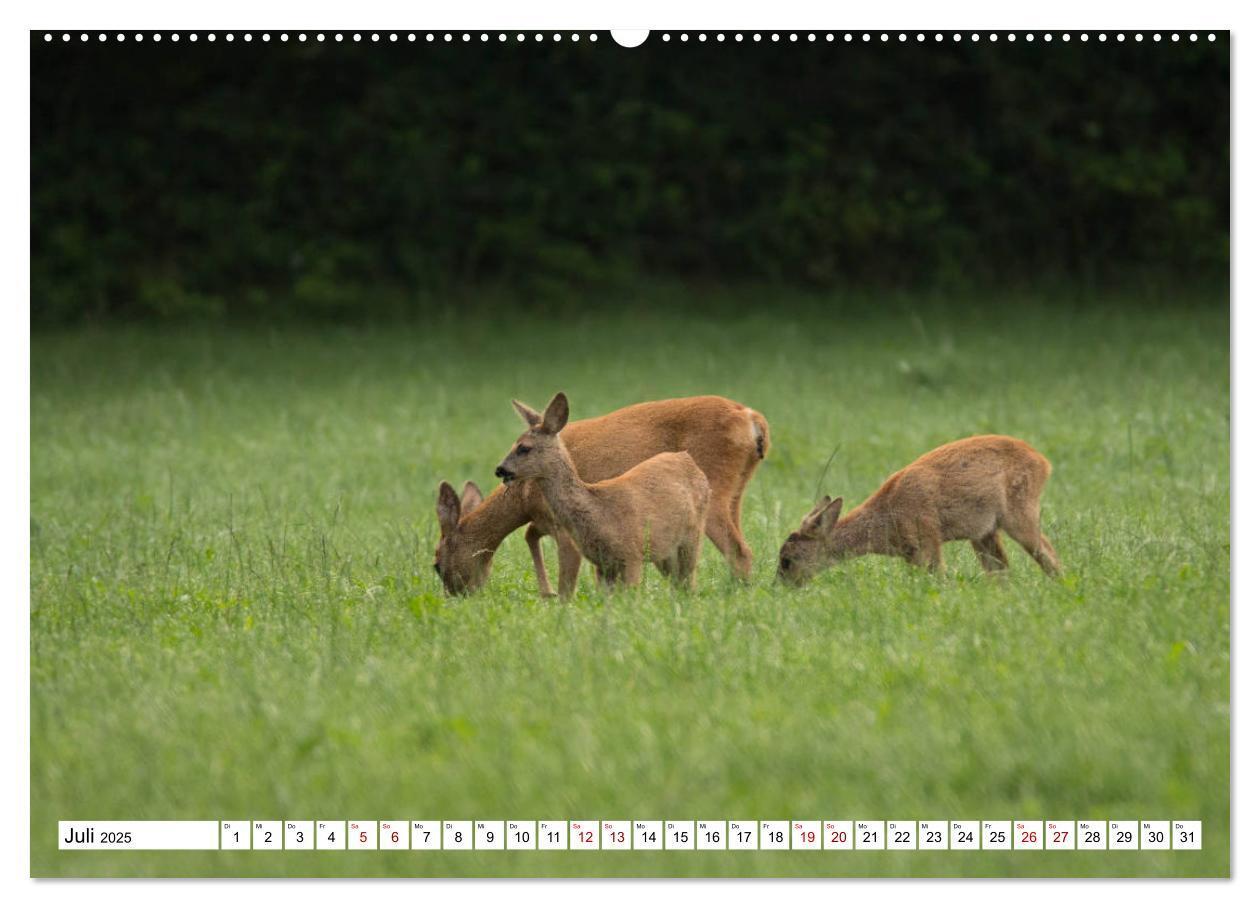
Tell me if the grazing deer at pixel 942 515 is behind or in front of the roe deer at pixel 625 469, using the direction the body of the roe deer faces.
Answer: behind

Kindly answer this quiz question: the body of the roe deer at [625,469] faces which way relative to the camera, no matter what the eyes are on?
to the viewer's left

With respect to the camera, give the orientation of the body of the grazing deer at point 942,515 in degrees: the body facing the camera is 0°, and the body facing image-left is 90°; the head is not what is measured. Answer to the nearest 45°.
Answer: approximately 90°
